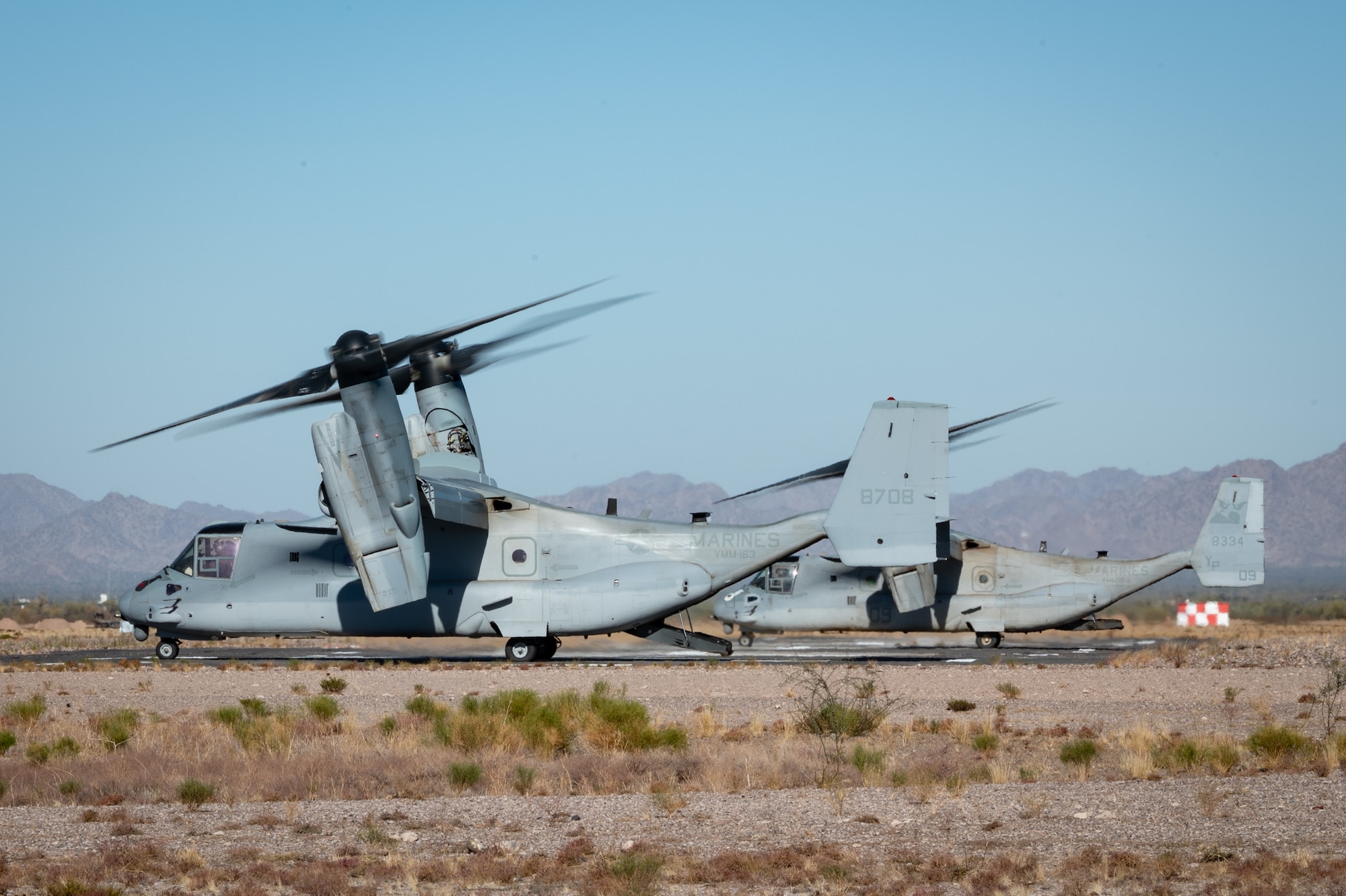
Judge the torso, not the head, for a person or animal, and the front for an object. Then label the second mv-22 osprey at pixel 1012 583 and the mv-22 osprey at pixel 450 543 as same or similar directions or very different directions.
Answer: same or similar directions

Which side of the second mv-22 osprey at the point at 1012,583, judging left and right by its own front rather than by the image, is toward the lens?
left

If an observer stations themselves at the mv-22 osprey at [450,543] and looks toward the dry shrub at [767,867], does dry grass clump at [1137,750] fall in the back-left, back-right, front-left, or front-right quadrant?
front-left

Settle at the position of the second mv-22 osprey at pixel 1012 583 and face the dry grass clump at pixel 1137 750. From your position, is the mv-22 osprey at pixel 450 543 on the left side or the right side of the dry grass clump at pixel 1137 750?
right

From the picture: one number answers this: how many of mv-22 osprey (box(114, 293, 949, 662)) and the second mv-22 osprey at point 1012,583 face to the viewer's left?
2

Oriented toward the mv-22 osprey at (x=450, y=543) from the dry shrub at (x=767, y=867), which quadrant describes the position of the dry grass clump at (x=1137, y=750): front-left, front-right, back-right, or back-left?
front-right

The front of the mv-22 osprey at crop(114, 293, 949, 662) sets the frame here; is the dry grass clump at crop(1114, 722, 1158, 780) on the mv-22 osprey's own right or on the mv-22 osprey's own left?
on the mv-22 osprey's own left

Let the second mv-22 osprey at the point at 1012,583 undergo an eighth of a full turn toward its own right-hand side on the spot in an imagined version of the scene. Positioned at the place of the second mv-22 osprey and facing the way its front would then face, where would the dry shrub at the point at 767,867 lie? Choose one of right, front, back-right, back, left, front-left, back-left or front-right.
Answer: back-left

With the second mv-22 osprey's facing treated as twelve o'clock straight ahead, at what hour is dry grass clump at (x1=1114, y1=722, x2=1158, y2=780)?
The dry grass clump is roughly at 9 o'clock from the second mv-22 osprey.

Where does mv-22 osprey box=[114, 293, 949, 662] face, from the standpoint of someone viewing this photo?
facing to the left of the viewer

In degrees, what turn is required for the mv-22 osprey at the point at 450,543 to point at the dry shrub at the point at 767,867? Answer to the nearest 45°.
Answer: approximately 90° to its left
